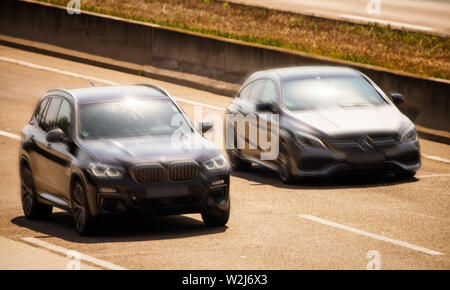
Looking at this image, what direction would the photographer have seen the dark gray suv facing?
facing the viewer and to the right of the viewer

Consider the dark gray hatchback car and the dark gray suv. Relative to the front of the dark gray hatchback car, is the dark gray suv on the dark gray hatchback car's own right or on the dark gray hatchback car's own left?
on the dark gray hatchback car's own right

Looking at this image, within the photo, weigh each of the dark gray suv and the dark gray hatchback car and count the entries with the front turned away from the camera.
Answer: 0

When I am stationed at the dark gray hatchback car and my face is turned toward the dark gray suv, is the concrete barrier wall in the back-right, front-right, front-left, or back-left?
back-right

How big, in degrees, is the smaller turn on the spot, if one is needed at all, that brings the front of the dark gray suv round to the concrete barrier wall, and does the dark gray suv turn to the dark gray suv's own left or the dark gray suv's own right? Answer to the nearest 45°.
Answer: approximately 135° to the dark gray suv's own left
